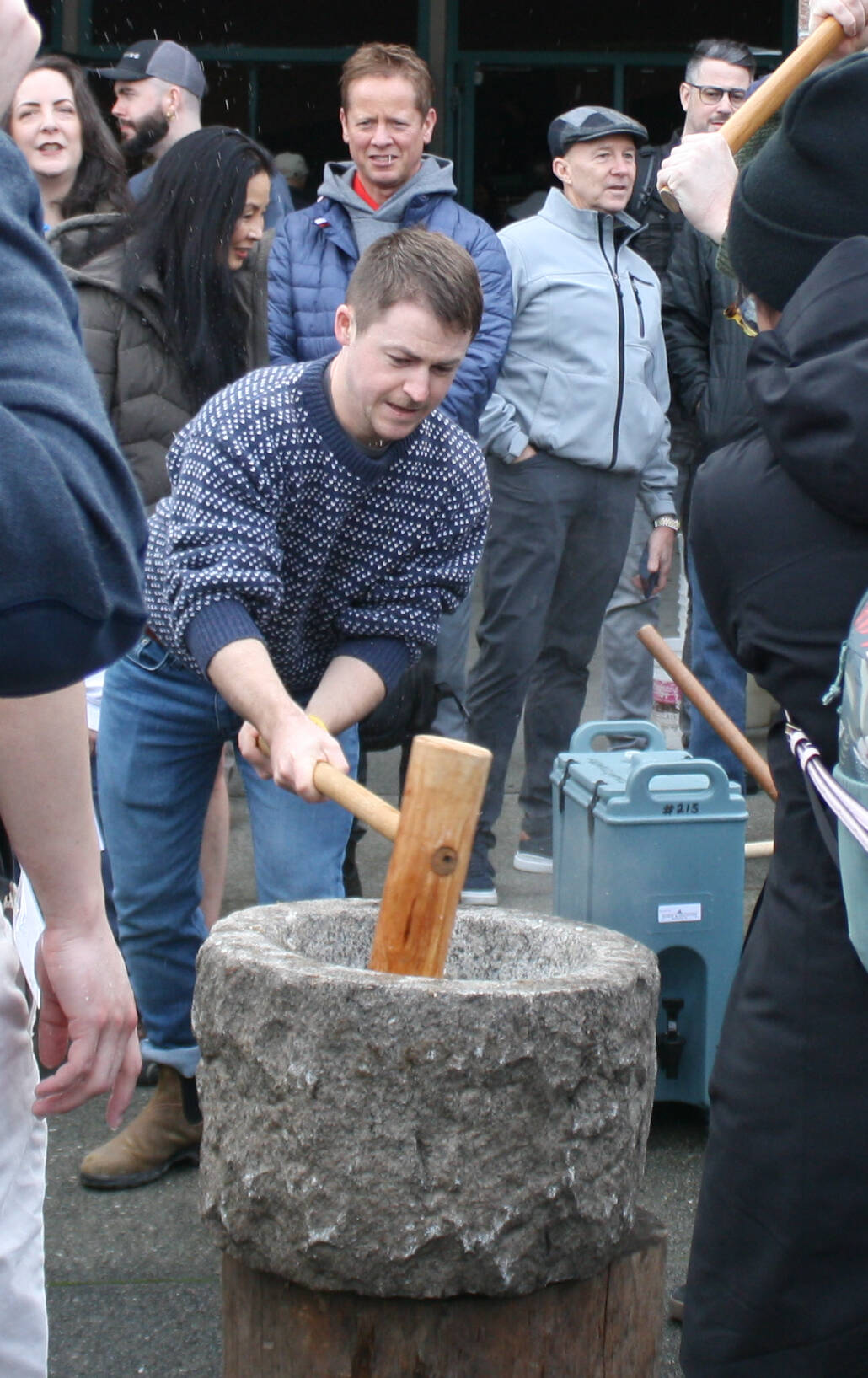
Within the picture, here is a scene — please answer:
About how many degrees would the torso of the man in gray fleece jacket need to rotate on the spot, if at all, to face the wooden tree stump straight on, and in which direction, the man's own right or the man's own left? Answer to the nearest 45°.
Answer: approximately 45° to the man's own right

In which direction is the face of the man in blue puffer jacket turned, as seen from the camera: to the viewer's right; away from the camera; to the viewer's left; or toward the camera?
toward the camera

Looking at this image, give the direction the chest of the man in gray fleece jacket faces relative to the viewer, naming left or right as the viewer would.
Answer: facing the viewer and to the right of the viewer

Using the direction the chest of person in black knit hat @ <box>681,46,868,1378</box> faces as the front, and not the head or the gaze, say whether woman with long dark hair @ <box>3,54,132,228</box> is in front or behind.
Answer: in front

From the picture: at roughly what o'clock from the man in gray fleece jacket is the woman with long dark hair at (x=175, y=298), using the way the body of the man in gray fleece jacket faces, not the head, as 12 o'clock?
The woman with long dark hair is roughly at 3 o'clock from the man in gray fleece jacket.

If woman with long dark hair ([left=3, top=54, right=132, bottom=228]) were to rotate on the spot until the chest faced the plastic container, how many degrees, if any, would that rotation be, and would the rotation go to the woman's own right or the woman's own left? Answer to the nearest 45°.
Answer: approximately 45° to the woman's own left

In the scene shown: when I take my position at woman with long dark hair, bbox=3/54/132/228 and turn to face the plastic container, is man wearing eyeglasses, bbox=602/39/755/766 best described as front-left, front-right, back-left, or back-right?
front-left

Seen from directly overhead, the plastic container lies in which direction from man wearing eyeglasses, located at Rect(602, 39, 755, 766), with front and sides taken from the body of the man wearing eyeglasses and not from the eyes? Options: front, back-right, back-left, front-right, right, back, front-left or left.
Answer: front-right

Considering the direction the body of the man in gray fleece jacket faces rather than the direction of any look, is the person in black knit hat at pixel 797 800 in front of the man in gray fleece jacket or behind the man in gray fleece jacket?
in front

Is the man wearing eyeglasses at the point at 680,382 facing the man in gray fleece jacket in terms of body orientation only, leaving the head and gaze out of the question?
no

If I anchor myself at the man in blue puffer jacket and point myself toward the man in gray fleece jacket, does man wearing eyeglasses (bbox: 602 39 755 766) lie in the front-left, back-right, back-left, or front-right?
front-left

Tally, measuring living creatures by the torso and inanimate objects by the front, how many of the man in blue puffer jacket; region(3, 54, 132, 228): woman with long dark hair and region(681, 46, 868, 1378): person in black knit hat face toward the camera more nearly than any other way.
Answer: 2

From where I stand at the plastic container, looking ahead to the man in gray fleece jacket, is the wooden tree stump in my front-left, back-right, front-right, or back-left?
back-left

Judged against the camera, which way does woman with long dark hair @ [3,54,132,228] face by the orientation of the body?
toward the camera

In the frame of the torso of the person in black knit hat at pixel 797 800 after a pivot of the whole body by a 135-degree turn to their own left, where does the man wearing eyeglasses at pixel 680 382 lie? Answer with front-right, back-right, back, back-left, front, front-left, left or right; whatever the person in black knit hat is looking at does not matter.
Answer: back

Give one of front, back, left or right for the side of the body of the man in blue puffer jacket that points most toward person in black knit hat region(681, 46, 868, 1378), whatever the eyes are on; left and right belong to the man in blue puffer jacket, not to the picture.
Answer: front

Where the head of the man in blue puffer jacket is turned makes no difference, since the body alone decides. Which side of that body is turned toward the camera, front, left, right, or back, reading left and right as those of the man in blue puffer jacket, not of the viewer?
front

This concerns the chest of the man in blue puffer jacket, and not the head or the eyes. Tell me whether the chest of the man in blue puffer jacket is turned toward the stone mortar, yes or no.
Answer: yes

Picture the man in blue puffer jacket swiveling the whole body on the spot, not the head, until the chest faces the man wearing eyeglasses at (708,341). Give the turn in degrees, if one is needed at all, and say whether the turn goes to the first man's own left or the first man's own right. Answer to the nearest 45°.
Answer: approximately 135° to the first man's own left

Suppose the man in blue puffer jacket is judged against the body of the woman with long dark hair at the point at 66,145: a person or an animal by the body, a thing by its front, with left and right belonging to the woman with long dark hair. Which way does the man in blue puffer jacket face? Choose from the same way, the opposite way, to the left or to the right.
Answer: the same way

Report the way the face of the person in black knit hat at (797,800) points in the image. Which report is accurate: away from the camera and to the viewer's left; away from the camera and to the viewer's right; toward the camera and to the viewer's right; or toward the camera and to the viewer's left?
away from the camera and to the viewer's left
